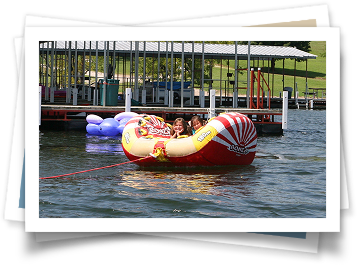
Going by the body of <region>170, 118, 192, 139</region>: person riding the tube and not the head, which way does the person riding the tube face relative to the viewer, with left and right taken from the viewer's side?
facing the viewer and to the left of the viewer

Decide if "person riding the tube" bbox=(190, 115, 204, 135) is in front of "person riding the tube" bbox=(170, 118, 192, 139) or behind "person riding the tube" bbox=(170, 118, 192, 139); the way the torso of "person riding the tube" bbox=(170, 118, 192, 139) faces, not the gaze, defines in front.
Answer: behind

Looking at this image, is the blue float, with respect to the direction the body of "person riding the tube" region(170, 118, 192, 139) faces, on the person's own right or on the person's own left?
on the person's own right

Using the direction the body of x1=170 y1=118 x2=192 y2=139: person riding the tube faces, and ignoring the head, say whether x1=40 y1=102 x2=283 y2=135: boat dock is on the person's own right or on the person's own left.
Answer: on the person's own right
